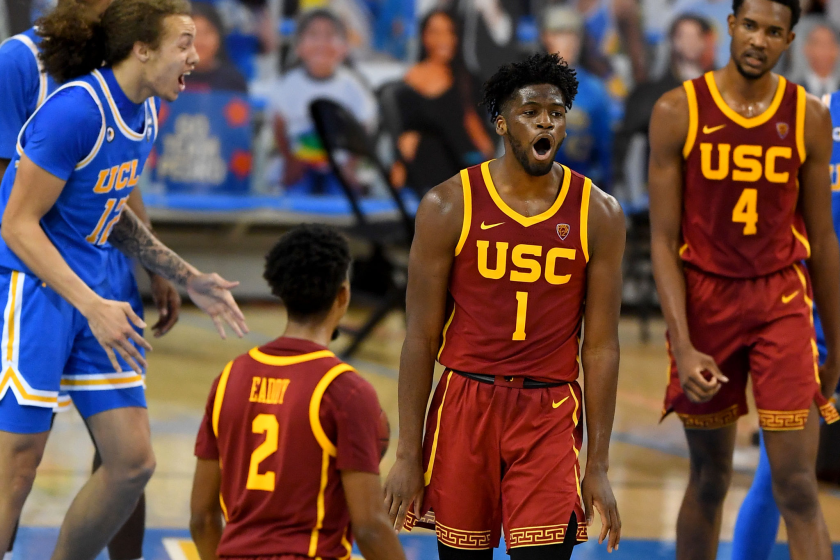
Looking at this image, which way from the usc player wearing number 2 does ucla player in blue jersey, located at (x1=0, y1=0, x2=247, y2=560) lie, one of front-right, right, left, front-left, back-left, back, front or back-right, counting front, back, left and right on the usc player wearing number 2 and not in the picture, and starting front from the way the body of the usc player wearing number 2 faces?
left

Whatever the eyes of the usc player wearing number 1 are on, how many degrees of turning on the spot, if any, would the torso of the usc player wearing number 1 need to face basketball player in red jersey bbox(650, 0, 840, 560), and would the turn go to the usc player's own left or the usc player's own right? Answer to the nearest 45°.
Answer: approximately 135° to the usc player's own left

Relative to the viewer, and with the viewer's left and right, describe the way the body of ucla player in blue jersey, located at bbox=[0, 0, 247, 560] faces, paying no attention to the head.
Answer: facing the viewer and to the right of the viewer

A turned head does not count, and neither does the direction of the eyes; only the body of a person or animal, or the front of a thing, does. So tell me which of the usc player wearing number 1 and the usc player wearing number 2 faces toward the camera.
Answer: the usc player wearing number 1

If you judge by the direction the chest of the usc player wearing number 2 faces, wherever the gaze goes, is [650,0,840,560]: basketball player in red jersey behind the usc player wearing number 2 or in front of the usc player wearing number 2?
in front

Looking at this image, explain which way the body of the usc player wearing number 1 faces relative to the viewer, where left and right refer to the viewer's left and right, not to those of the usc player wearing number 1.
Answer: facing the viewer

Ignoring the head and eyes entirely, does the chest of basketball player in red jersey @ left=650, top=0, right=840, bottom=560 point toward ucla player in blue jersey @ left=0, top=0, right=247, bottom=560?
no

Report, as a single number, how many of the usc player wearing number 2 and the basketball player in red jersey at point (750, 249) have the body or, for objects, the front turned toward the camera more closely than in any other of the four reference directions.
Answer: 1

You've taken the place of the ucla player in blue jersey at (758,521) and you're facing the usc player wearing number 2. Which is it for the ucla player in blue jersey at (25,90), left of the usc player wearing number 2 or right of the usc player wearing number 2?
right

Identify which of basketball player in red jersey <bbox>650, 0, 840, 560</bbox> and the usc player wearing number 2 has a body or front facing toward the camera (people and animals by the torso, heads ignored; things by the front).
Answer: the basketball player in red jersey

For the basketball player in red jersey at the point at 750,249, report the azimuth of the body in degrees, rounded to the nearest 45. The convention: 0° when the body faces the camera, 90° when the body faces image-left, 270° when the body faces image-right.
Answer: approximately 0°

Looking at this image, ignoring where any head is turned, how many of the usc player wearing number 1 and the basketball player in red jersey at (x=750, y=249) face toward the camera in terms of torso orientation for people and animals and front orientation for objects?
2

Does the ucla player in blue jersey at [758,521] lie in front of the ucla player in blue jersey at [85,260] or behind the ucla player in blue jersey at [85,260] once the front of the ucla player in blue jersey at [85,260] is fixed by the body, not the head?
in front

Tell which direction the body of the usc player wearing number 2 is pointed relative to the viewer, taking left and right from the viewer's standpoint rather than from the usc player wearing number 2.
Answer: facing away from the viewer and to the right of the viewer

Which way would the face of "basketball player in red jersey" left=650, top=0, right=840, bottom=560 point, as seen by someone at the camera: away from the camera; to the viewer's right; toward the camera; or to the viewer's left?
toward the camera

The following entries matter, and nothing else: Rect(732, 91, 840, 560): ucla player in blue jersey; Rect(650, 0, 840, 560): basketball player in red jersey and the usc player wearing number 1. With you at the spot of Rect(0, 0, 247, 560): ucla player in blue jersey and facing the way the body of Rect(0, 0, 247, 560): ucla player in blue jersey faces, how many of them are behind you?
0

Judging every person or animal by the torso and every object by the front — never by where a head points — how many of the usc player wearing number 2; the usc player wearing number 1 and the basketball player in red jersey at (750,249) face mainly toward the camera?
2

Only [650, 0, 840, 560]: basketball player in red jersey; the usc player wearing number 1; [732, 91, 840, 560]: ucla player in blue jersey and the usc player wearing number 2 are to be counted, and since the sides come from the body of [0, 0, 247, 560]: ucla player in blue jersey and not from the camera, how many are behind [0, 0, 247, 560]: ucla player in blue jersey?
0

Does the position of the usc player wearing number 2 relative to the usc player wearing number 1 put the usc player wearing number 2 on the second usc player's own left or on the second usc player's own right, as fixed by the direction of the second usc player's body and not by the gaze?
on the second usc player's own right

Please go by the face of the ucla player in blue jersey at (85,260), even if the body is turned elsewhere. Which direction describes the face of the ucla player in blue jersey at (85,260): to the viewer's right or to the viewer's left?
to the viewer's right
